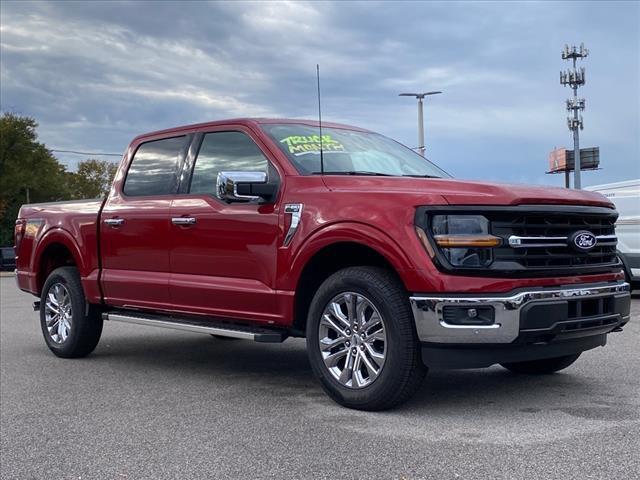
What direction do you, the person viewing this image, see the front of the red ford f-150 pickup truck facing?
facing the viewer and to the right of the viewer

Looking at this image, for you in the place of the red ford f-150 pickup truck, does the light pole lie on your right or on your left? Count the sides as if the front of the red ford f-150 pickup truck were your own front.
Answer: on your left

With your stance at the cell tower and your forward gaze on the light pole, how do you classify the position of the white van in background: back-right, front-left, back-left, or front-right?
front-left

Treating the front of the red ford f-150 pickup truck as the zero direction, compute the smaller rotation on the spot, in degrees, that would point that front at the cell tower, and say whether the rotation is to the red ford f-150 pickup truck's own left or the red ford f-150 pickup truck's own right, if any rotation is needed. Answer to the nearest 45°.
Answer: approximately 135° to the red ford f-150 pickup truck's own left

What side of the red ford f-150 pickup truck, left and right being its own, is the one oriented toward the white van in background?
left

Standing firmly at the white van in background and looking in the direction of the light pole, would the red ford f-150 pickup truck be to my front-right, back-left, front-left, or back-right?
back-left
